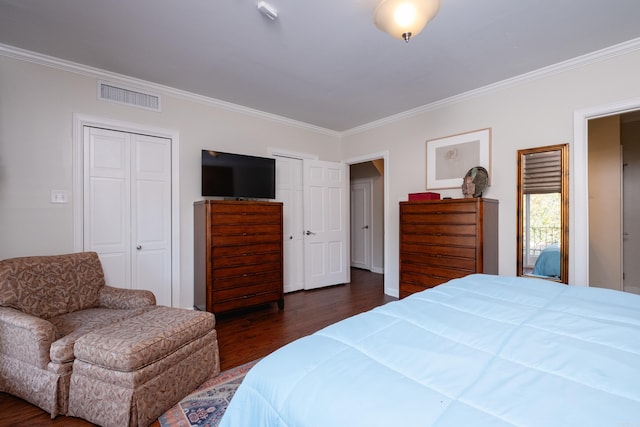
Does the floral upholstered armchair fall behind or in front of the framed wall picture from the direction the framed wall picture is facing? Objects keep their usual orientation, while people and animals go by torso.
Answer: in front

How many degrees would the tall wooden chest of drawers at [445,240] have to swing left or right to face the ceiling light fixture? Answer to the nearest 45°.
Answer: approximately 45° to its left

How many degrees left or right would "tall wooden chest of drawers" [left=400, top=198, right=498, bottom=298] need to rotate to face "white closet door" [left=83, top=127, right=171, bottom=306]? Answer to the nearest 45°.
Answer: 0° — it already faces it

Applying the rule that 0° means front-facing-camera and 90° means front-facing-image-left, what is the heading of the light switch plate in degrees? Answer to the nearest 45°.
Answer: approximately 0°

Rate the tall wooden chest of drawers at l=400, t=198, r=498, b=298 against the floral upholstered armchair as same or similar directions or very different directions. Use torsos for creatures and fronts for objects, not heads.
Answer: very different directions

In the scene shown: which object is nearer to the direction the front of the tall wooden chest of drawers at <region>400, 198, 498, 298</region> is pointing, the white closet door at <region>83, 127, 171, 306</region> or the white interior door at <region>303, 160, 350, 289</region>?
the white closet door

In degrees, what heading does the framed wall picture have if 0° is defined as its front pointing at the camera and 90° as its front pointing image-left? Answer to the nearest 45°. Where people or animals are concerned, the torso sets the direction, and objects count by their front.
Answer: approximately 45°

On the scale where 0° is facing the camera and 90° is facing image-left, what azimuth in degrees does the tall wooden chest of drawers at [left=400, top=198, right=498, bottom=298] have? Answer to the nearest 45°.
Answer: approximately 45°
